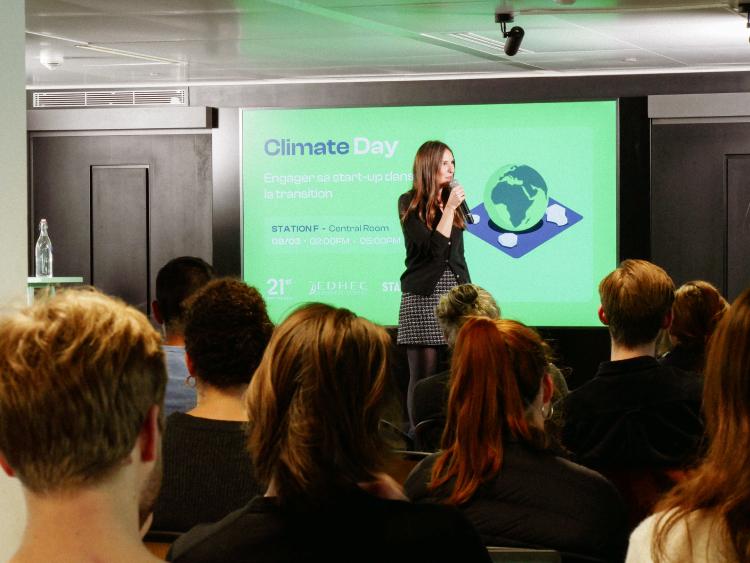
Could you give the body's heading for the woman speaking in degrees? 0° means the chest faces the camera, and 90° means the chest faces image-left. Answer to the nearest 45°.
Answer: approximately 315°

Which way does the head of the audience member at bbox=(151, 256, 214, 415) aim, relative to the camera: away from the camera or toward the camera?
away from the camera

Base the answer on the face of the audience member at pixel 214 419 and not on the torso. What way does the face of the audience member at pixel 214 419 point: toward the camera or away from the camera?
away from the camera

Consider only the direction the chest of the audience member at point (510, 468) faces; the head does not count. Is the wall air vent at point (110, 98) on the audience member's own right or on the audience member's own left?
on the audience member's own left

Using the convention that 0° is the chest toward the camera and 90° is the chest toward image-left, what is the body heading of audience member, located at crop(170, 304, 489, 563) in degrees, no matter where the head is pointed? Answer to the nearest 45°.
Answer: approximately 180°

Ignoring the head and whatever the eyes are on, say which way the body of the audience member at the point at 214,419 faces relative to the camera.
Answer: away from the camera

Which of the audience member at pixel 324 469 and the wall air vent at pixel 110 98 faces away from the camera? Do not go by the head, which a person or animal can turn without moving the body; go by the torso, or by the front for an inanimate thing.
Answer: the audience member

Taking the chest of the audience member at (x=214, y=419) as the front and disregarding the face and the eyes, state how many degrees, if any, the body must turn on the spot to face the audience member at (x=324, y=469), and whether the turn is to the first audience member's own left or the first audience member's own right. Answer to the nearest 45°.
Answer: approximately 180°

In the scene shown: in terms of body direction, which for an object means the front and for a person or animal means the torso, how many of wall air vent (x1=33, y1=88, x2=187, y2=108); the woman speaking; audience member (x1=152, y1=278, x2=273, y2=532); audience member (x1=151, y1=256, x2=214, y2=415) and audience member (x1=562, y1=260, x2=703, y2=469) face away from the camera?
3

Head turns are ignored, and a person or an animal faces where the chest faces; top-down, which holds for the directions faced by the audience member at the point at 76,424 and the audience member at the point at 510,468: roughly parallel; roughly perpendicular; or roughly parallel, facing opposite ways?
roughly parallel

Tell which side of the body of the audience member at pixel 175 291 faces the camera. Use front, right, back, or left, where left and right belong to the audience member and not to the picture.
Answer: back

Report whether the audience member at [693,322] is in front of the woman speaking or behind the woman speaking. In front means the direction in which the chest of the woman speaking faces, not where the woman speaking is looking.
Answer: in front

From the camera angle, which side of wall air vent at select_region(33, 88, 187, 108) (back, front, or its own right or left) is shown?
front

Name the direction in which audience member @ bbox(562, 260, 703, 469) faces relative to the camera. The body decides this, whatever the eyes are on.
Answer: away from the camera

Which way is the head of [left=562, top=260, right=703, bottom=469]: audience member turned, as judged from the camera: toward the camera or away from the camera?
away from the camera

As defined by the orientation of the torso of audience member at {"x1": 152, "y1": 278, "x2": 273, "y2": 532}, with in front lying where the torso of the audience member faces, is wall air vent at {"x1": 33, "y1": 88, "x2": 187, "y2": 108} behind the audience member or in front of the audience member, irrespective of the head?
in front

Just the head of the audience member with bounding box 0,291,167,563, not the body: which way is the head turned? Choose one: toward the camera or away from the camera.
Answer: away from the camera
